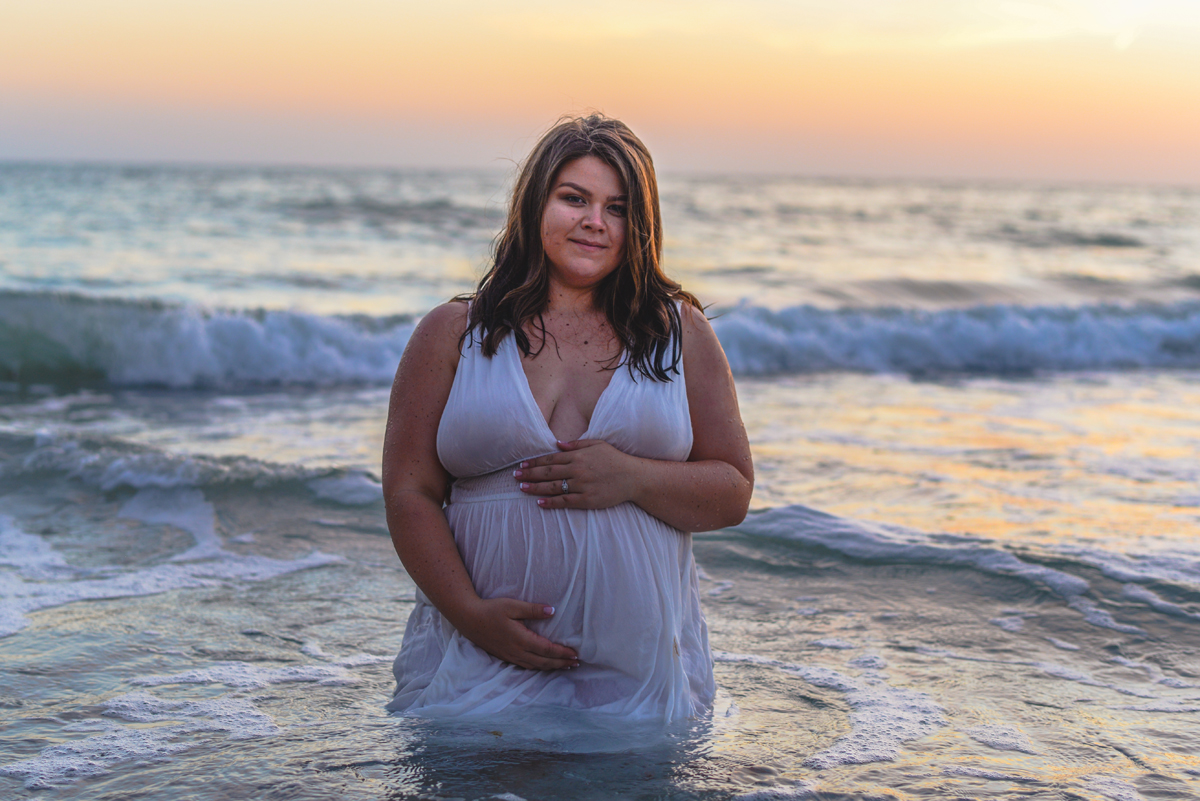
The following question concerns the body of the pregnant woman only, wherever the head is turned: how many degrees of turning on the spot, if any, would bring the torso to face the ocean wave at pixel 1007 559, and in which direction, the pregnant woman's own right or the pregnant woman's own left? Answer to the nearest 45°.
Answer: approximately 135° to the pregnant woman's own left

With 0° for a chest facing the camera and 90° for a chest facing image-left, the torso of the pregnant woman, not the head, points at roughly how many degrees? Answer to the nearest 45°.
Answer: approximately 0°

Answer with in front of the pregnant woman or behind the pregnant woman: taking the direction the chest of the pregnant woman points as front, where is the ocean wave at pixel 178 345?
behind

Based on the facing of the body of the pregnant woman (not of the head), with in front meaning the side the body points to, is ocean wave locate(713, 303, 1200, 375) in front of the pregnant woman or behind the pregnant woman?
behind
